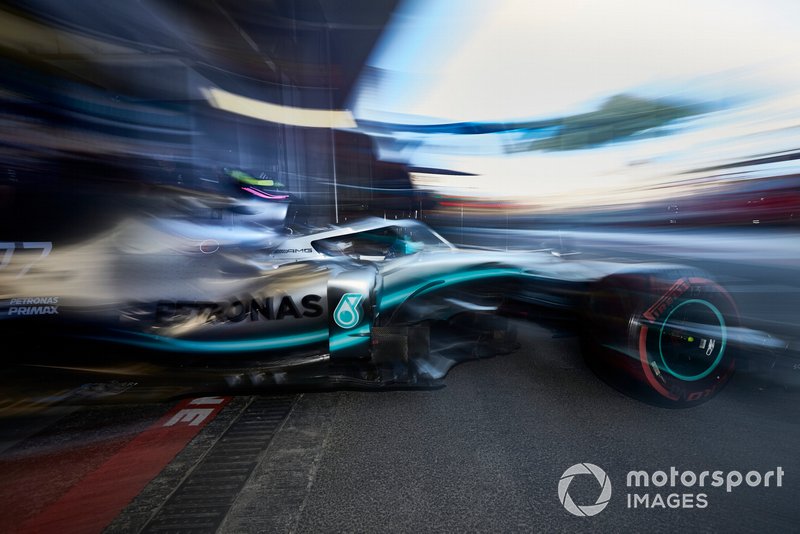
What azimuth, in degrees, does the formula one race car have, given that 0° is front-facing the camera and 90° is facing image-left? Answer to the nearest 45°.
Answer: approximately 270°
